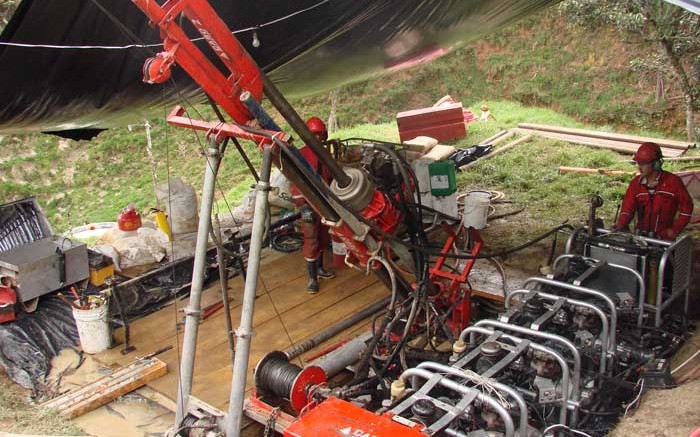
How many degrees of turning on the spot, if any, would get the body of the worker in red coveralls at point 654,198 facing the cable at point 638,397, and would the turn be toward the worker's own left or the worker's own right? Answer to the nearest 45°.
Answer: approximately 45° to the worker's own left

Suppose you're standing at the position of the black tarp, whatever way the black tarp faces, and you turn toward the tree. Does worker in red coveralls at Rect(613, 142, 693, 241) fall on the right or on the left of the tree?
right

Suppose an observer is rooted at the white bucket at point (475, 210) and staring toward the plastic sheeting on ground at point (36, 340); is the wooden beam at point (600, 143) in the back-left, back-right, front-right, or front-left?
back-right

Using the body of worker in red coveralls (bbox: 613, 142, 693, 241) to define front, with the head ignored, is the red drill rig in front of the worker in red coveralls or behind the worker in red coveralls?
in front

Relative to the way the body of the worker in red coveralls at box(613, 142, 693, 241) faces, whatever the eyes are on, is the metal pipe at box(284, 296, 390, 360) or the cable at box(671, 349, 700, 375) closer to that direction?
the metal pipe

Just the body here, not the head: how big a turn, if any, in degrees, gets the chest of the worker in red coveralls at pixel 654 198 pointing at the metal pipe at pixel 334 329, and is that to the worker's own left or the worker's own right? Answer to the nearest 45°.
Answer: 0° — they already face it

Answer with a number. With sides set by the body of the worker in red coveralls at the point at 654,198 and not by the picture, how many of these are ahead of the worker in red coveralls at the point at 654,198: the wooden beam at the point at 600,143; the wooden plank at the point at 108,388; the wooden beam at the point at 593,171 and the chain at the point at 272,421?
2

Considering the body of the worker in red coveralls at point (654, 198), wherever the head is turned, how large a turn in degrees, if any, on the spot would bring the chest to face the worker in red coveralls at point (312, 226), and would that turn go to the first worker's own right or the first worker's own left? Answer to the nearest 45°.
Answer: approximately 45° to the first worker's own right

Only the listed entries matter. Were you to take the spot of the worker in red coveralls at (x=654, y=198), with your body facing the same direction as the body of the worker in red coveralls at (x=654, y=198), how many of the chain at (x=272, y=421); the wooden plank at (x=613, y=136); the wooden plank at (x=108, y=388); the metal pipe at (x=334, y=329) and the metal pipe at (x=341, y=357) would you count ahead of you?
4

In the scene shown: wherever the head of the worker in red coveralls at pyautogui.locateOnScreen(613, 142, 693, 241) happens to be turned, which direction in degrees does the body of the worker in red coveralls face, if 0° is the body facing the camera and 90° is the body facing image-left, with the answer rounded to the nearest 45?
approximately 45°

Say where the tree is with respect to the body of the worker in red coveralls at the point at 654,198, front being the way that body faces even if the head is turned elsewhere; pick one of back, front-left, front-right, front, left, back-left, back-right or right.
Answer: back-right

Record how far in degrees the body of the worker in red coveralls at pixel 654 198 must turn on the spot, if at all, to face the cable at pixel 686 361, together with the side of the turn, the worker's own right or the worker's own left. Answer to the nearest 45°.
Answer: approximately 45° to the worker's own left

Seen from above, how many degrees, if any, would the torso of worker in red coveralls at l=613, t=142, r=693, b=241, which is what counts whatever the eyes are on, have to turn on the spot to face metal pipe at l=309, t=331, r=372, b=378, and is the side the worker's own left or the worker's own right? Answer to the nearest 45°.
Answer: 0° — they already face it

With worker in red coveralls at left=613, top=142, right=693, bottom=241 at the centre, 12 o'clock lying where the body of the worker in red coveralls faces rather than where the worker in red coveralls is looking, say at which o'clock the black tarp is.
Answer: The black tarp is roughly at 1 o'clock from the worker in red coveralls.
